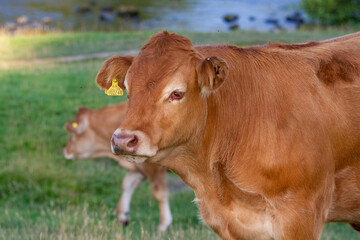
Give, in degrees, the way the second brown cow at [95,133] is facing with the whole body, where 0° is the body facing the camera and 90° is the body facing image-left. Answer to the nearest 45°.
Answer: approximately 90°

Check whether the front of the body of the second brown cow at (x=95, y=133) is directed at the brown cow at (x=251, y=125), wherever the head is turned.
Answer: no
